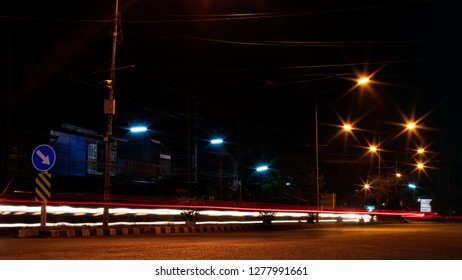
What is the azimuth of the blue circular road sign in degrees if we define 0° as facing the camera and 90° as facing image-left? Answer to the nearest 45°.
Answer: approximately 0°
